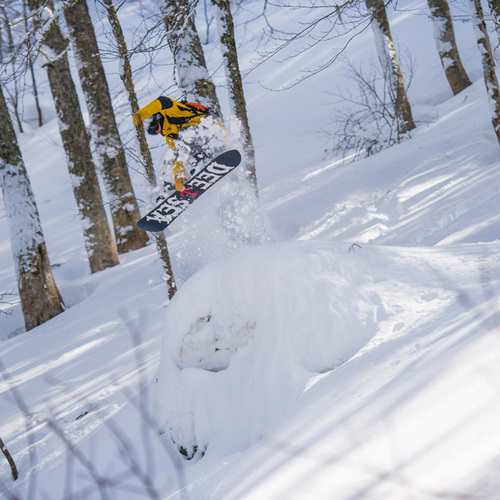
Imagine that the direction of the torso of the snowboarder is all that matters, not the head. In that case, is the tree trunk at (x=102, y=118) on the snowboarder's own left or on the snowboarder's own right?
on the snowboarder's own right

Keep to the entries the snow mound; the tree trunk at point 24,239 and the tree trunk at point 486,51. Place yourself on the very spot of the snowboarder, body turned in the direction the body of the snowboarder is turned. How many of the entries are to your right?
1

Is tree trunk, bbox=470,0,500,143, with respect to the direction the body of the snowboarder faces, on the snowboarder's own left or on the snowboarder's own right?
on the snowboarder's own left

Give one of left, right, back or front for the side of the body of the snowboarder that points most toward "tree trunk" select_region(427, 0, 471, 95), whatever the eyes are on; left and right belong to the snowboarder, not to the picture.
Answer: back

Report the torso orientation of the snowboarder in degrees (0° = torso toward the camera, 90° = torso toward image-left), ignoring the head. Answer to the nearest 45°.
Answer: approximately 45°

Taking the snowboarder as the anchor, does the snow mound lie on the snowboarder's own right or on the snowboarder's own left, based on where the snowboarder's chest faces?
on the snowboarder's own left
